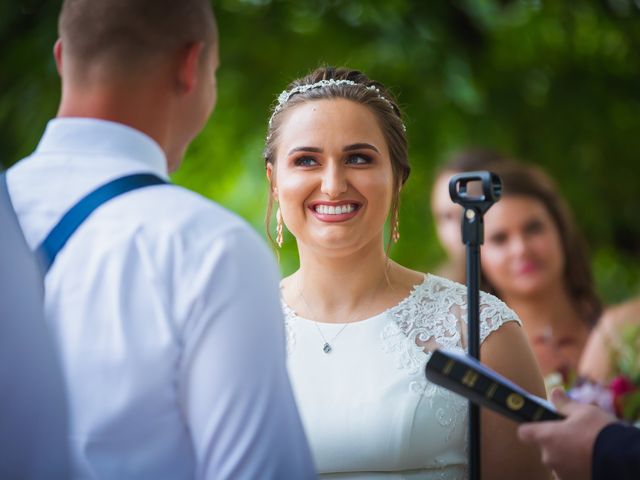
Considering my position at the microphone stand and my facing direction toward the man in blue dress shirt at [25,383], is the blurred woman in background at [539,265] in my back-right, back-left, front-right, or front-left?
back-right

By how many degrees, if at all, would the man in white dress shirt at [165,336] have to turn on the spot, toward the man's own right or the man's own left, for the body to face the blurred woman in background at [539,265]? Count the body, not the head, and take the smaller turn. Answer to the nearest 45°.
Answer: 0° — they already face them

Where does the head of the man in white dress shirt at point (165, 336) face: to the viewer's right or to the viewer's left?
to the viewer's right

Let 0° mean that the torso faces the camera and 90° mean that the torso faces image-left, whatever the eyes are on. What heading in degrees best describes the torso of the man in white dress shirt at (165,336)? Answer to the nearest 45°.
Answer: approximately 225°
